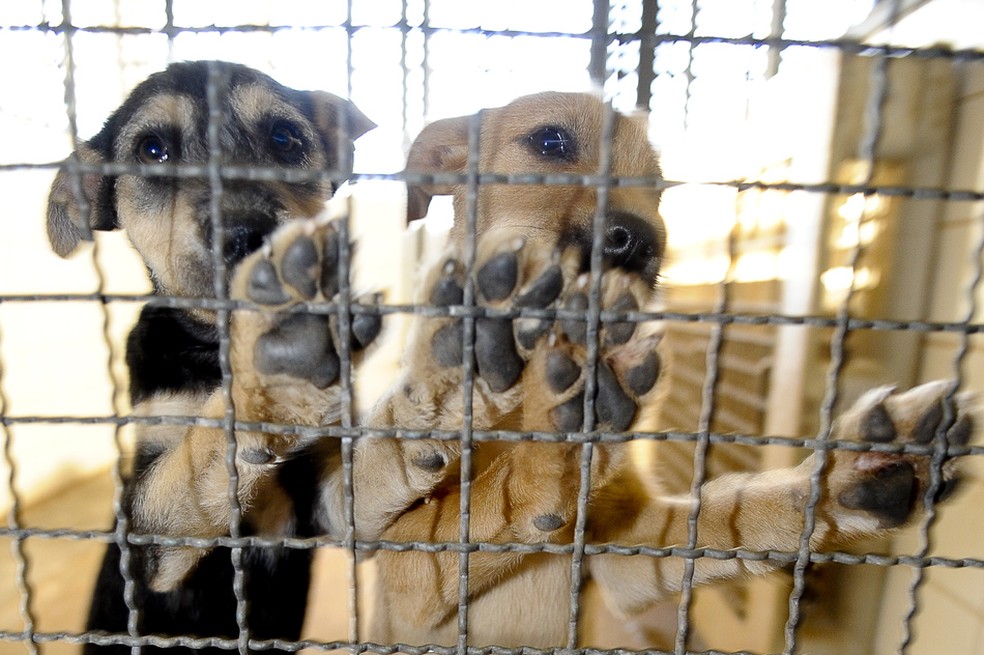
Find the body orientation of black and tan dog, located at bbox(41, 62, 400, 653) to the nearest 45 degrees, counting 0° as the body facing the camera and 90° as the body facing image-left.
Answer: approximately 0°

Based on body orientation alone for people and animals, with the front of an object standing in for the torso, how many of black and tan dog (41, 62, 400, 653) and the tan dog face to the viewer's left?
0

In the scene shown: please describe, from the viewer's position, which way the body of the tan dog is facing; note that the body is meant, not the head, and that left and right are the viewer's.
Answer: facing the viewer and to the right of the viewer

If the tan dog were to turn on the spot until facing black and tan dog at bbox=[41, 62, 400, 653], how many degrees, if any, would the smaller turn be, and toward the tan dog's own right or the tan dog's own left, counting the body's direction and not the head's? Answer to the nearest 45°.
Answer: approximately 135° to the tan dog's own right

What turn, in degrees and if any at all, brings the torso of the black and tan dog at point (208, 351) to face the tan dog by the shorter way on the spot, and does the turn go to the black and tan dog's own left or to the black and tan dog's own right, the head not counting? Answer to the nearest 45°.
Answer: approximately 45° to the black and tan dog's own left
